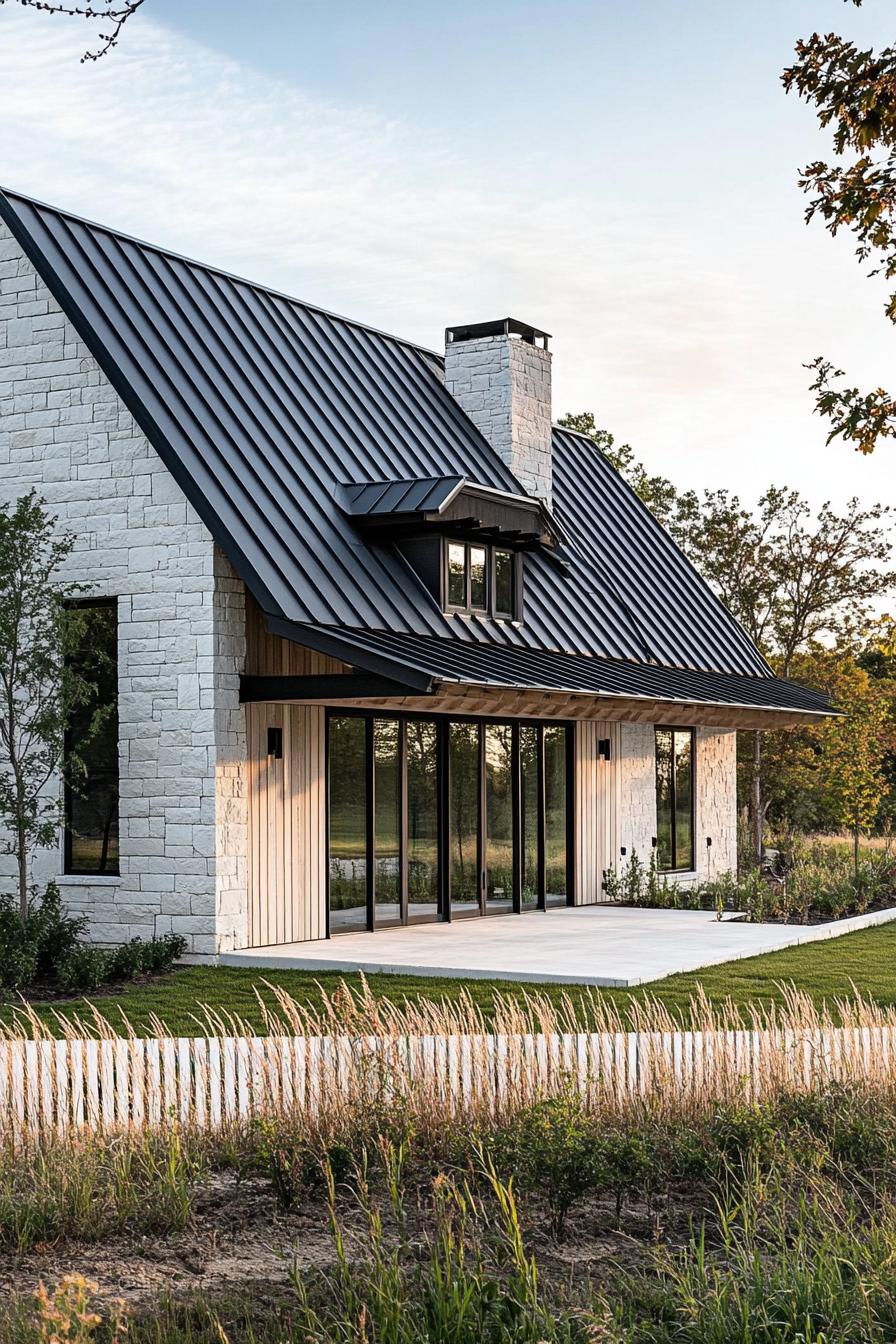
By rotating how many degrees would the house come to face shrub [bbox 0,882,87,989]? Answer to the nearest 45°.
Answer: approximately 90° to its right

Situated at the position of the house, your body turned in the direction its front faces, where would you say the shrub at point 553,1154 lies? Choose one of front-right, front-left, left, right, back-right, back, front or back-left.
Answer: front-right

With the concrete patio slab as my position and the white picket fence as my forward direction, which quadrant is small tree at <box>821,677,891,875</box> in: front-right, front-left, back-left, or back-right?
back-left

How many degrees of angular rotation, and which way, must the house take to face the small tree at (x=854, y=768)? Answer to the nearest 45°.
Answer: approximately 90° to its left

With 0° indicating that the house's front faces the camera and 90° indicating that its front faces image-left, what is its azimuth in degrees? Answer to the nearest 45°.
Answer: approximately 315°
